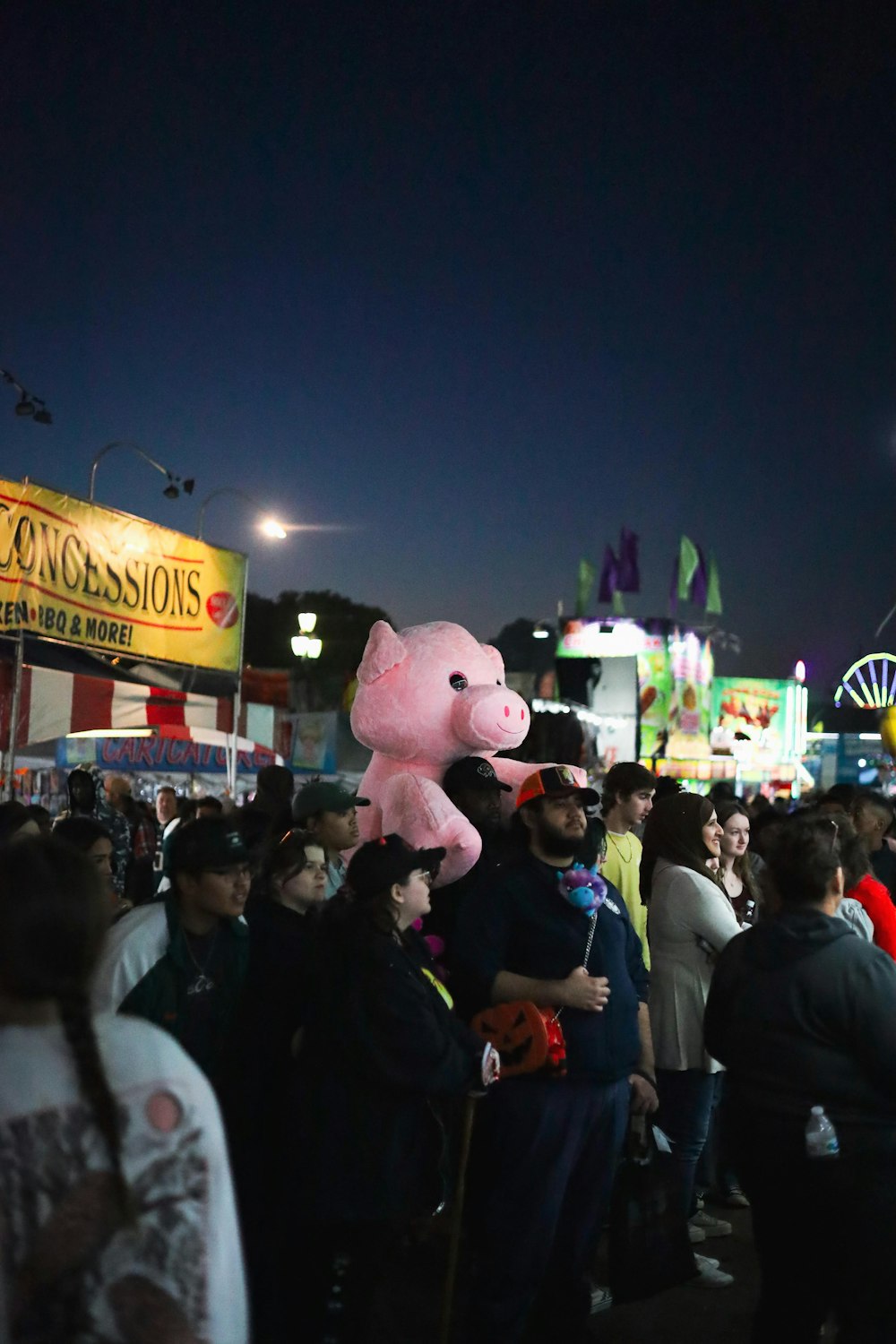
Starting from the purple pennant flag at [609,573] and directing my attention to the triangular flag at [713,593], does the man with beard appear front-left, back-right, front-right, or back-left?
back-right

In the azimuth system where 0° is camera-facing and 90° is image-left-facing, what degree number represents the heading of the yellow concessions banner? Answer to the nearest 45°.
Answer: approximately 315°

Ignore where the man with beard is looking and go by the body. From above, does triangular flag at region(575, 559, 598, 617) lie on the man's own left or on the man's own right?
on the man's own left

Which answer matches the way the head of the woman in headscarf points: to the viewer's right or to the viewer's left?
to the viewer's right

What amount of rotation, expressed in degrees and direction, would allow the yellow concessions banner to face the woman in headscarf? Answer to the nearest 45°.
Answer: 0° — it already faces them

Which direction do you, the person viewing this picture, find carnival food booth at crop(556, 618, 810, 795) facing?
facing the viewer

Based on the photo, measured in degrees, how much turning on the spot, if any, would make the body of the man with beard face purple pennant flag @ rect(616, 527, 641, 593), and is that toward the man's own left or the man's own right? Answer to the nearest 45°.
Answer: approximately 135° to the man's own left

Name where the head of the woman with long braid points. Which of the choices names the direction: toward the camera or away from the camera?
away from the camera

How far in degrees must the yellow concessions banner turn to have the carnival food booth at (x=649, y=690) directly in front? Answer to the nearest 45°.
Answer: approximately 90° to its left

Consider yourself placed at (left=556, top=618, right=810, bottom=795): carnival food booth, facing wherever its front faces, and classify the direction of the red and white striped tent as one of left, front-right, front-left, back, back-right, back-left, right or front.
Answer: front

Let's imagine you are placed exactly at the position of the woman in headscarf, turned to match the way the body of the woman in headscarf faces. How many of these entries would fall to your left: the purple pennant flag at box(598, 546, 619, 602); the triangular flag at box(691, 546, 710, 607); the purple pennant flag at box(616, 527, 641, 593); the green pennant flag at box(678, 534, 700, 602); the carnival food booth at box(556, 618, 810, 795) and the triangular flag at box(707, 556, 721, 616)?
6

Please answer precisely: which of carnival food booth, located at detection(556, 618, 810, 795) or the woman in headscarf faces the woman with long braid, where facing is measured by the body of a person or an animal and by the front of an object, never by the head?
the carnival food booth
